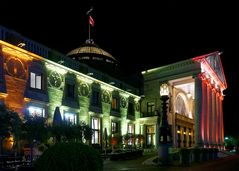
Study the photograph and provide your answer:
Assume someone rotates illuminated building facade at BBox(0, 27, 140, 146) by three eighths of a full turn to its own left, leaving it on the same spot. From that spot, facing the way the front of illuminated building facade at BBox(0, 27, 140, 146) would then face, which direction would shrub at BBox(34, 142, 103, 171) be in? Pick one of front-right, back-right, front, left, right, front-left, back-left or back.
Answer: back

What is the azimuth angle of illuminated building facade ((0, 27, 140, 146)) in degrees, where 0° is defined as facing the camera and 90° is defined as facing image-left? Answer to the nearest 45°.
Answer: approximately 315°

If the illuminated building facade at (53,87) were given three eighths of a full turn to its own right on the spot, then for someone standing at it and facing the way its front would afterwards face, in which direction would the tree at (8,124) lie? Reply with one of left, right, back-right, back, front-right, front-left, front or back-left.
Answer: left
